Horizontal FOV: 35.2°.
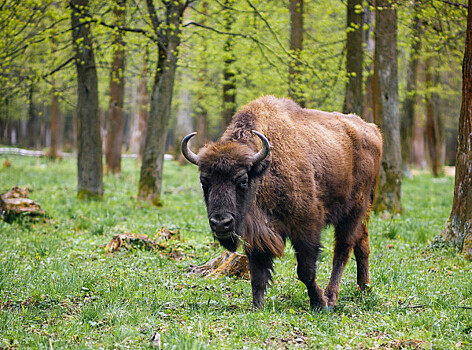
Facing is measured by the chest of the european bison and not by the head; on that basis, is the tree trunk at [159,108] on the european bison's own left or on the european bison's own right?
on the european bison's own right

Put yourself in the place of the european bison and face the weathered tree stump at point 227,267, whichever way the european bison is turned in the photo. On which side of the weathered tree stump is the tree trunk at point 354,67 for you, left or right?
right

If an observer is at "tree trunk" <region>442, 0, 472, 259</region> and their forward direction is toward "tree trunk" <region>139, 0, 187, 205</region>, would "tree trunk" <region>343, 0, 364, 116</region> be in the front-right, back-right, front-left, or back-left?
front-right

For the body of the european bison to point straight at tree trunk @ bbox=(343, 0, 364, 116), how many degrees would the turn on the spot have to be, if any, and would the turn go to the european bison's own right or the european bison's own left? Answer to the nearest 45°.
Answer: approximately 135° to the european bison's own right

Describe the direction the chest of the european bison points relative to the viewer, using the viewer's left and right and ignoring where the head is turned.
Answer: facing the viewer and to the left of the viewer

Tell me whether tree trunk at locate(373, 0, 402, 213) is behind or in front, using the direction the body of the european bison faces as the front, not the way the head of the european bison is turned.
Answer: behind

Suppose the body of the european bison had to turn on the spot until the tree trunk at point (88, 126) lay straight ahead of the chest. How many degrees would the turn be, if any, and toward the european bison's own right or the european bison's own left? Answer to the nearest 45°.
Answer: approximately 90° to the european bison's own right

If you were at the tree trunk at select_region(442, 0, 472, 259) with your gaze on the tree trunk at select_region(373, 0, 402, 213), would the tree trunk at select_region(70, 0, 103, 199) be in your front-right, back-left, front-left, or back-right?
front-left

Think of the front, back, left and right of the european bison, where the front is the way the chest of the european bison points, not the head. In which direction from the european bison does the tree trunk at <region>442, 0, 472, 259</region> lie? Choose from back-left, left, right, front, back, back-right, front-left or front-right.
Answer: back
